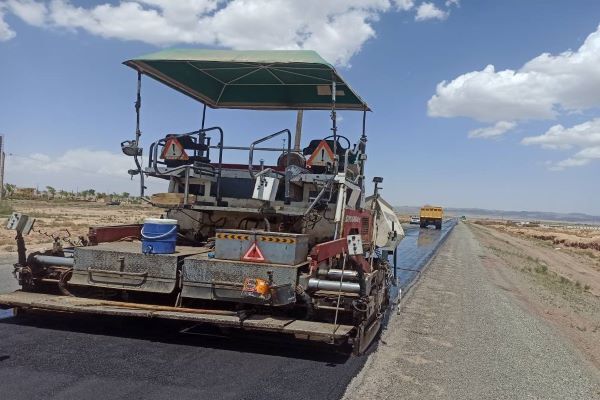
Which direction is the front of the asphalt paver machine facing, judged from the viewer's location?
facing away from the viewer and to the right of the viewer
